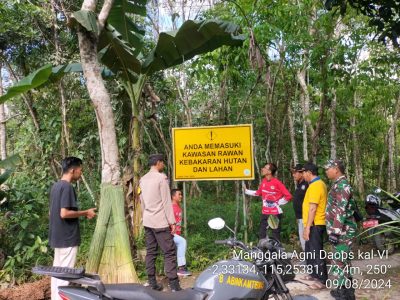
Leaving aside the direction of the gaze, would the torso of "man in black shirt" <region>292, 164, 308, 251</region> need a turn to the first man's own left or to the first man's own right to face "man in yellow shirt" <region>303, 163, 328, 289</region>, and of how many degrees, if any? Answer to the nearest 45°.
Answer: approximately 90° to the first man's own left

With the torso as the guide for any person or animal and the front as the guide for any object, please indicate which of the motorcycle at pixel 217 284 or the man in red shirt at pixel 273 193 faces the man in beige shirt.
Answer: the man in red shirt

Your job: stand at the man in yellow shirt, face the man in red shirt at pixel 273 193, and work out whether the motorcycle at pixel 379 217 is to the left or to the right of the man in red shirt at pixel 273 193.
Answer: right

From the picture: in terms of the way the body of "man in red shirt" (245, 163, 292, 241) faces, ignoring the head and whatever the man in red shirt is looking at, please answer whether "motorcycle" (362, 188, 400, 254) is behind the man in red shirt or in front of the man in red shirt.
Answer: behind

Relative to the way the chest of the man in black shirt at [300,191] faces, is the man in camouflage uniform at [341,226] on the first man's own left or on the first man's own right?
on the first man's own left

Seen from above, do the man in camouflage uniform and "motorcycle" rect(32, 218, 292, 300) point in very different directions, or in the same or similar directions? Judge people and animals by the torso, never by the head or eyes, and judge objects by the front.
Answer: very different directions

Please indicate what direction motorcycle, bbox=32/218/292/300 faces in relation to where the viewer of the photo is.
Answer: facing to the right of the viewer
